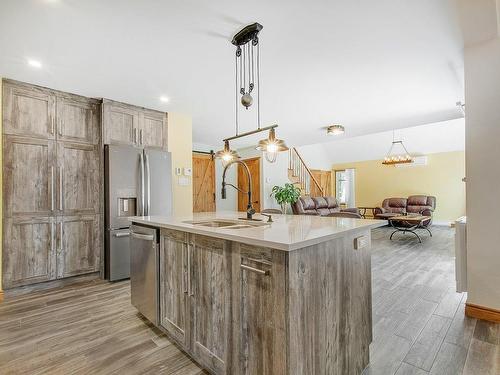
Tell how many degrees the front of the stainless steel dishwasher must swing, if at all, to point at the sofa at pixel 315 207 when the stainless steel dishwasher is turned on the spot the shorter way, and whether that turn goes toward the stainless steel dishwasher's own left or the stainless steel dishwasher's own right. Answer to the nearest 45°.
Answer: approximately 180°

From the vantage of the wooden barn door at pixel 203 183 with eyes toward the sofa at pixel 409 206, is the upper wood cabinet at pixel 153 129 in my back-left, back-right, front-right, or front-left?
back-right

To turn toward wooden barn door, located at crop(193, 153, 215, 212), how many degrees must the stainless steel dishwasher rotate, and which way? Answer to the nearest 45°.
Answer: approximately 135° to its right

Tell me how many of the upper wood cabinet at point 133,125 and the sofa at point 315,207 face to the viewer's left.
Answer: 0

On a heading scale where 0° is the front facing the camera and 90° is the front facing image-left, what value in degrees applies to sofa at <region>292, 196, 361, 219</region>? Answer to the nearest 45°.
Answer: approximately 315°

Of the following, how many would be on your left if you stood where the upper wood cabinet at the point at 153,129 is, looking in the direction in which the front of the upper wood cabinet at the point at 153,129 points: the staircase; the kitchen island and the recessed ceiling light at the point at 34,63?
1

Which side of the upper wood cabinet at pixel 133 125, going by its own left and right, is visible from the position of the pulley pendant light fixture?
front

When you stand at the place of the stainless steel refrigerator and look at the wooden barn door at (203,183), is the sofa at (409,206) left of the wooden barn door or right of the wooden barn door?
right

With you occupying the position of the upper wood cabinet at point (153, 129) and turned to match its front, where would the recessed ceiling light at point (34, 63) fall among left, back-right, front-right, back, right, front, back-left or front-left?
right
